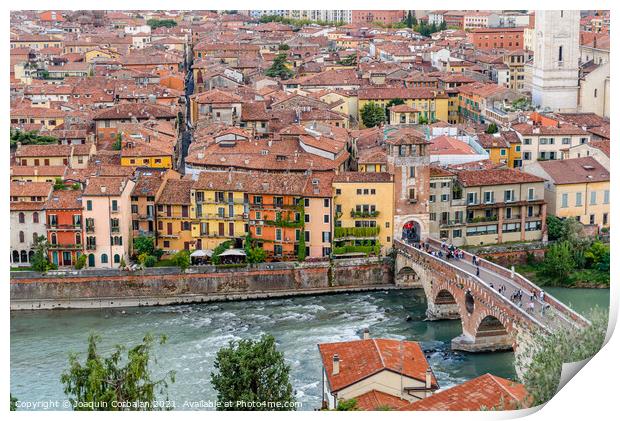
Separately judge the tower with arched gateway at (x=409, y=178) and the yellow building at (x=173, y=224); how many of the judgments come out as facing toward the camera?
2

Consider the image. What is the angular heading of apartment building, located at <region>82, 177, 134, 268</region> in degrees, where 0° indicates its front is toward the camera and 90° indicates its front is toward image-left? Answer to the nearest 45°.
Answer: approximately 0°

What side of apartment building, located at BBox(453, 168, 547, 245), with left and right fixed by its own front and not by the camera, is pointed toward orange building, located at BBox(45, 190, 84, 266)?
right

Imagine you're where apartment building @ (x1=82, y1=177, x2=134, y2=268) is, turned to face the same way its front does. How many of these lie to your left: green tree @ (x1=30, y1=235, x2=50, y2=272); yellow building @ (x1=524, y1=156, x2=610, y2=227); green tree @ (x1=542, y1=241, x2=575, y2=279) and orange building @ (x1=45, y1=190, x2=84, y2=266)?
2

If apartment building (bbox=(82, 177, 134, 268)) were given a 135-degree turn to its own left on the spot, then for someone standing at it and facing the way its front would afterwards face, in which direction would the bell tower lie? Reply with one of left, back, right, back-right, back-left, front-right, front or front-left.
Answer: front

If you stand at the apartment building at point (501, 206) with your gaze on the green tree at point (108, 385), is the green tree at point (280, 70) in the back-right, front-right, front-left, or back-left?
back-right

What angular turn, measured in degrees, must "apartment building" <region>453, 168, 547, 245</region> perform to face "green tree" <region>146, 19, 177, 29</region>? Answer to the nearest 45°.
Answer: approximately 135° to its right

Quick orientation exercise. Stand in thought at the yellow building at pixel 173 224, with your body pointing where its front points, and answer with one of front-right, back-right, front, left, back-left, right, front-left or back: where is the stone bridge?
front-left

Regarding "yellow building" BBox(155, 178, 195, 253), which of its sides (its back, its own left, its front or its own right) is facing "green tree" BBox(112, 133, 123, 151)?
back

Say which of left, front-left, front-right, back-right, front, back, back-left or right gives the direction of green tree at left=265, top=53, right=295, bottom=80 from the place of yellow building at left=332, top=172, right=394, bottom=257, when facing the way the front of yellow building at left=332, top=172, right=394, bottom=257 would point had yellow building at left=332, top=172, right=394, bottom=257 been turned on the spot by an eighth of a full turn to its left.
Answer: back-left

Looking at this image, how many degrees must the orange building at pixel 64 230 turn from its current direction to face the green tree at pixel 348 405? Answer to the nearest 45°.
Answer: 0° — it already faces it
